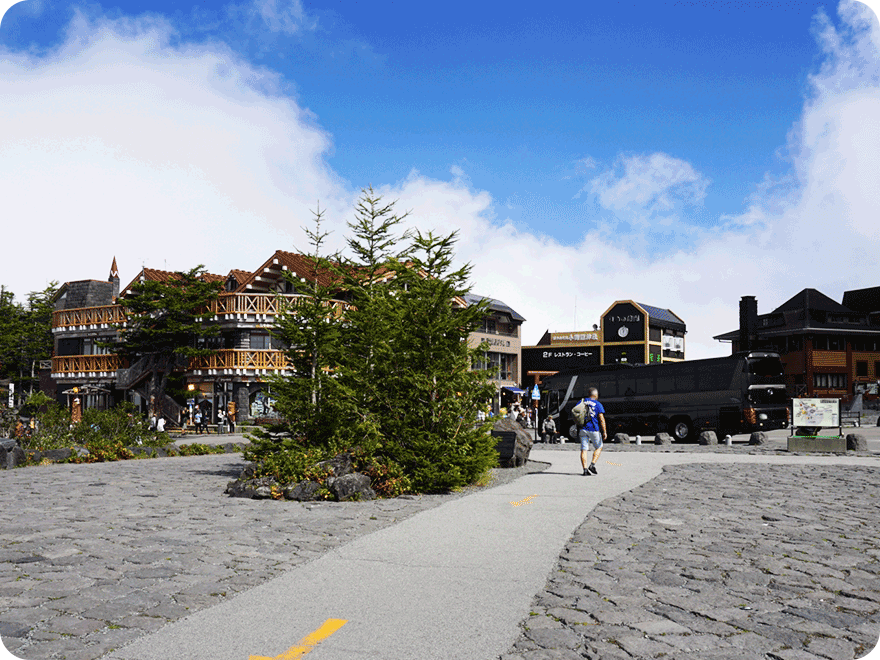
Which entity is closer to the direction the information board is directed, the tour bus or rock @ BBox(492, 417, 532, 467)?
the rock

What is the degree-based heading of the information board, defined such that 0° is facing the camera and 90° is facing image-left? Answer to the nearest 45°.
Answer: approximately 0°

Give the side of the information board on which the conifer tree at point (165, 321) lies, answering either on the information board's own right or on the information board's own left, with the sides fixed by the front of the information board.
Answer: on the information board's own right

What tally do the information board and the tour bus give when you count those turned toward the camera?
1

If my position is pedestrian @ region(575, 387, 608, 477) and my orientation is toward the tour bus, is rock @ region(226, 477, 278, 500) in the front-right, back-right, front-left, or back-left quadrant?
back-left

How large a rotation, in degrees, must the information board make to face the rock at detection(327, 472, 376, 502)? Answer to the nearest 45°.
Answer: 0° — it already faces it

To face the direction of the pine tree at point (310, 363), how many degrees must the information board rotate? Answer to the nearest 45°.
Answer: approximately 45° to its right

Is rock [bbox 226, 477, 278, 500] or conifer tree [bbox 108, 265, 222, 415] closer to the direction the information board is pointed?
the rock

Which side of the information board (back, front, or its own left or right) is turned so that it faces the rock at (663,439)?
right
